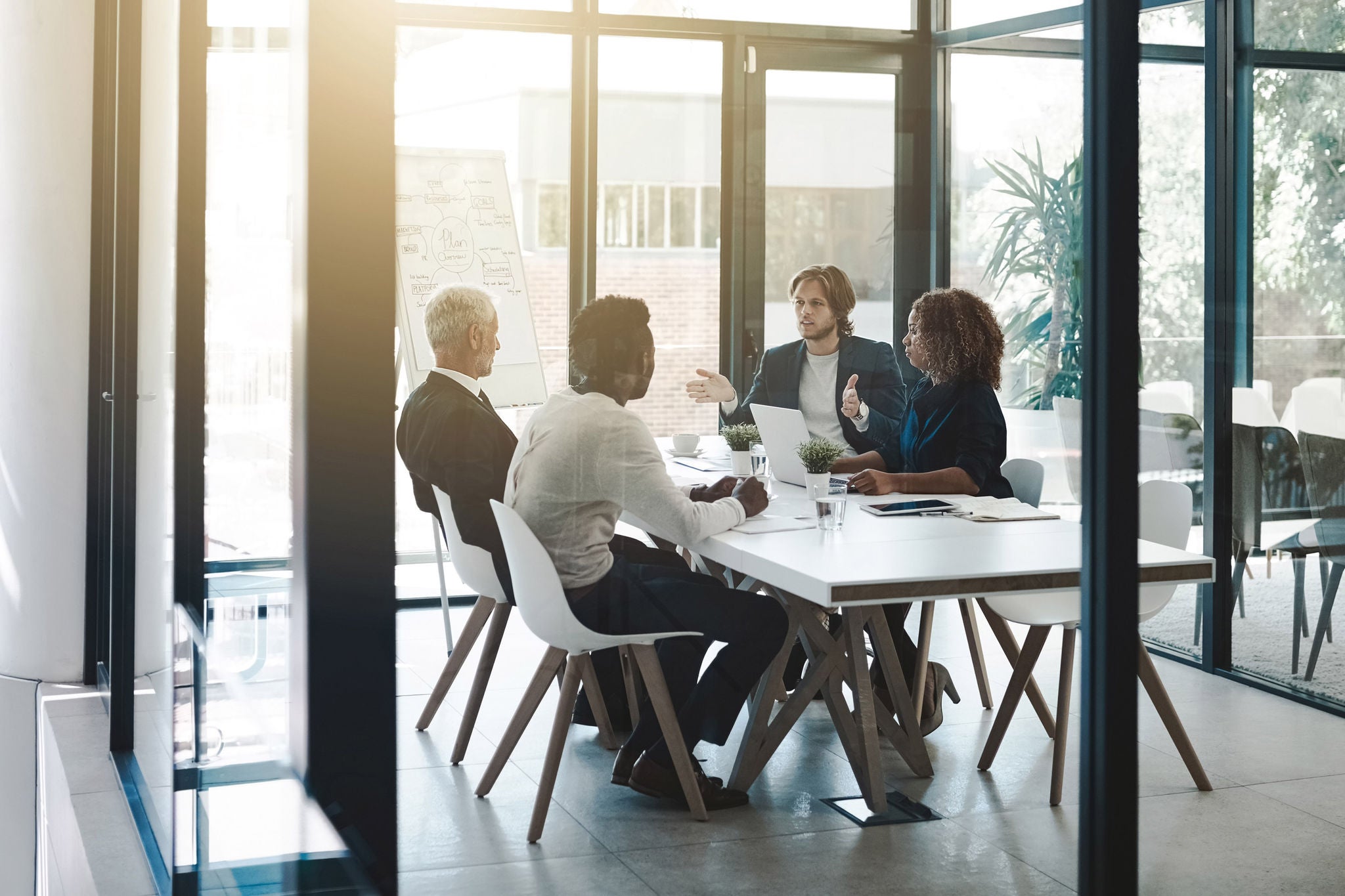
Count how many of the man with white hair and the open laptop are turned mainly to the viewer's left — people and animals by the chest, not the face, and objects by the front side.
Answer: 0

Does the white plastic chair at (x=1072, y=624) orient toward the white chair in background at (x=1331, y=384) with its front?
no

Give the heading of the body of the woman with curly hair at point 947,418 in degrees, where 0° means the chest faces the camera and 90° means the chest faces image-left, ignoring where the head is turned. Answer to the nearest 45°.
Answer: approximately 90°

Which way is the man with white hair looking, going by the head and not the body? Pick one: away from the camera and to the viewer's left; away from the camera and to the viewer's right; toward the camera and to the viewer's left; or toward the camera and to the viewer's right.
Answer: away from the camera and to the viewer's right

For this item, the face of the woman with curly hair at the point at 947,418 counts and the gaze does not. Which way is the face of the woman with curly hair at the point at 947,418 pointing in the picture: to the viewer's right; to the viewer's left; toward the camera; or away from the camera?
to the viewer's left

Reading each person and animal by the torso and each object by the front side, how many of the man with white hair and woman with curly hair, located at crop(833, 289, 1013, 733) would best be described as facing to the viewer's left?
1

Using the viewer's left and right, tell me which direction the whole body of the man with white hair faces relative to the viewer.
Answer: facing away from the viewer and to the right of the viewer

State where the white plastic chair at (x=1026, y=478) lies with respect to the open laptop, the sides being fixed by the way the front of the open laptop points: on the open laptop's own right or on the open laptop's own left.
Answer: on the open laptop's own right

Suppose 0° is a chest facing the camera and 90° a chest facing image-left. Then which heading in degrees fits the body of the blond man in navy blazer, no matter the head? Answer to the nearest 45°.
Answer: approximately 45°

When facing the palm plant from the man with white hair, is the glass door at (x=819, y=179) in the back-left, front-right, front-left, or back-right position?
front-left
